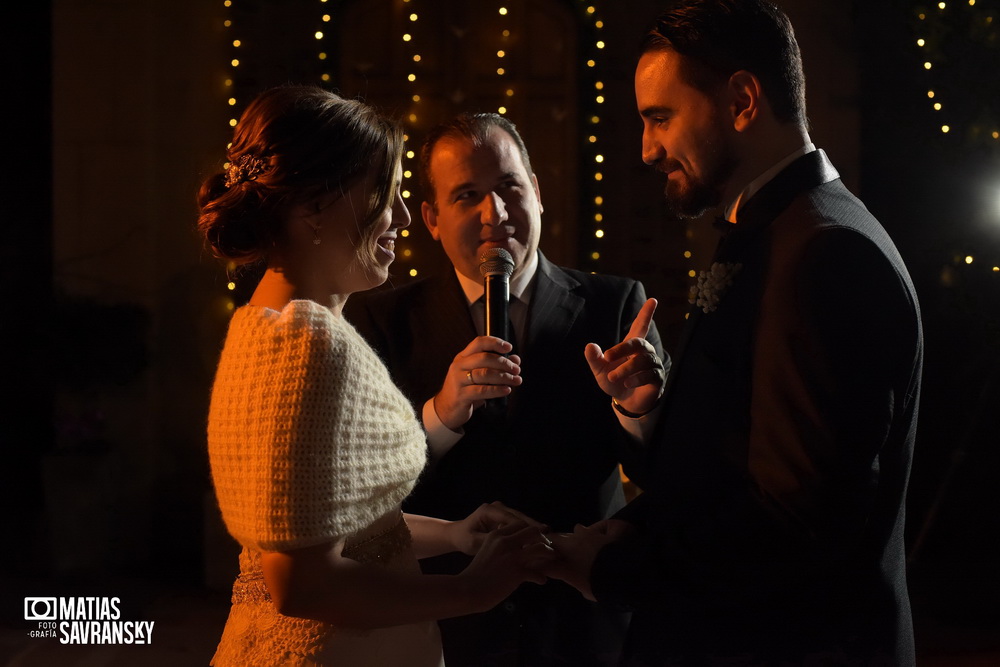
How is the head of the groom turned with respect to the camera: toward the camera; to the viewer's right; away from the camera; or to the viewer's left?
to the viewer's left

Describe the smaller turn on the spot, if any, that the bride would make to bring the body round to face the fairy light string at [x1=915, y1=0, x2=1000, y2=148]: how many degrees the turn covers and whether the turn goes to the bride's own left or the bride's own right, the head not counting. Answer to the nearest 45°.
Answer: approximately 45° to the bride's own left

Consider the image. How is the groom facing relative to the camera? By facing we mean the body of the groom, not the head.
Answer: to the viewer's left

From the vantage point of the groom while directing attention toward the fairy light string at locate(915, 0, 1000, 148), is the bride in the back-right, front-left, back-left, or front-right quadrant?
back-left

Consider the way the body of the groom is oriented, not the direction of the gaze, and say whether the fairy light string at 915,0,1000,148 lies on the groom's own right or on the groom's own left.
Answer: on the groom's own right

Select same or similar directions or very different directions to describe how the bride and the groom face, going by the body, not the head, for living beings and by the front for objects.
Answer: very different directions

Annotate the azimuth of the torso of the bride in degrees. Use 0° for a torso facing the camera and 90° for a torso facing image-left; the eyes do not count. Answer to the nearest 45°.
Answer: approximately 270°

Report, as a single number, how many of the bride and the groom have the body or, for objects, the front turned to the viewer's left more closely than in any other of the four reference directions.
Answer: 1
